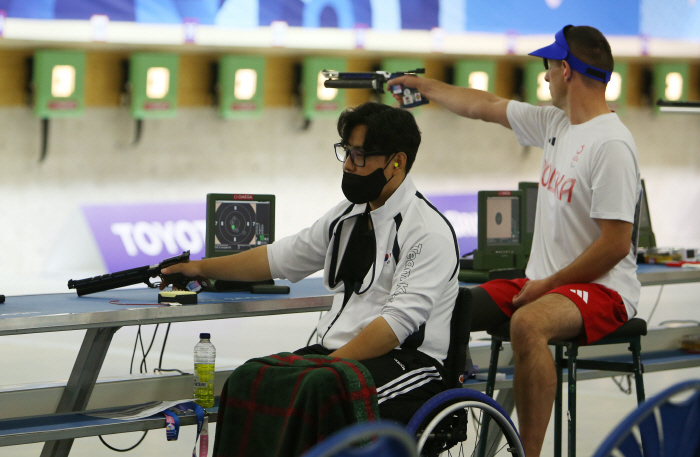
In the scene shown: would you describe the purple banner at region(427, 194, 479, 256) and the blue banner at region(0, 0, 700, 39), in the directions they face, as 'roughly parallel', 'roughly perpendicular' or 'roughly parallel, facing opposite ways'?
roughly parallel

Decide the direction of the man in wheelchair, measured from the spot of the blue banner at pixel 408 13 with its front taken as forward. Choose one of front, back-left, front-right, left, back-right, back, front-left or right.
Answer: front

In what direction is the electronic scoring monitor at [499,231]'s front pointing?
toward the camera

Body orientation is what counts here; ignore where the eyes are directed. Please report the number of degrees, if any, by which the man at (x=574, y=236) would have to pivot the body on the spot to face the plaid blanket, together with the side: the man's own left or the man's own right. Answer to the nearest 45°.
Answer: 0° — they already face it

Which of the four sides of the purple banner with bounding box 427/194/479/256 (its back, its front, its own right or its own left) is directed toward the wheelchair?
front

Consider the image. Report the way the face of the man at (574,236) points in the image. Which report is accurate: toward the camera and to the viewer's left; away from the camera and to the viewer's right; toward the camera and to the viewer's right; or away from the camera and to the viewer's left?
away from the camera and to the viewer's left

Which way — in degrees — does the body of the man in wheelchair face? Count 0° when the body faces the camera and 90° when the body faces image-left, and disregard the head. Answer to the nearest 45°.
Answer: approximately 45°

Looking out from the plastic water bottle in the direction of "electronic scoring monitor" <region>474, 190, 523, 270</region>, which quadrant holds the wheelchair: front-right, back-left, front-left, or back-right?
front-right

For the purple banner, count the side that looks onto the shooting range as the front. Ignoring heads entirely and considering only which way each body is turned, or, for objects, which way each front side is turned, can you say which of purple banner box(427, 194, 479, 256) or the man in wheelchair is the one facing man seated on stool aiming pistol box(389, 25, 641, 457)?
the purple banner

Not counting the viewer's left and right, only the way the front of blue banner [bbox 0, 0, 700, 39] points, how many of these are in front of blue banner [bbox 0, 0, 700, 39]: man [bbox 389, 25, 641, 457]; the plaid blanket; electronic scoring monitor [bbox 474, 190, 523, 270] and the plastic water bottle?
4

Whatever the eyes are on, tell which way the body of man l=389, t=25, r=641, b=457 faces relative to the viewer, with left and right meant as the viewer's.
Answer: facing the viewer and to the left of the viewer

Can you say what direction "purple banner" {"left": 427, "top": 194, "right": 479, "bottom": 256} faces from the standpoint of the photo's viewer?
facing the viewer
